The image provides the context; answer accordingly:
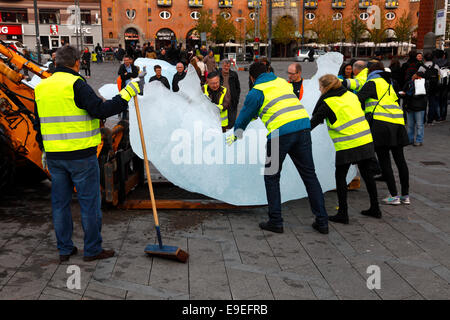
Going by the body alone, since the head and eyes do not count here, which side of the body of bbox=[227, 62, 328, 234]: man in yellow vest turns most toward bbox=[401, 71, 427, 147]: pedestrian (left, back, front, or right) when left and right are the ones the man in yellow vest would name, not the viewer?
right

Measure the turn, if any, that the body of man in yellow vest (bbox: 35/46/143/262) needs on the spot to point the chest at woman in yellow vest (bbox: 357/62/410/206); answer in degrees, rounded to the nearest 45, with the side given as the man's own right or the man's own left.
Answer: approximately 45° to the man's own right

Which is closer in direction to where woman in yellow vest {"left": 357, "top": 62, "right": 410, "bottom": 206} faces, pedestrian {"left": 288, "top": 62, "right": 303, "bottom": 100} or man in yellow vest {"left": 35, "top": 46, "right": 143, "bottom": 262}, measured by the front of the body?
the pedestrian

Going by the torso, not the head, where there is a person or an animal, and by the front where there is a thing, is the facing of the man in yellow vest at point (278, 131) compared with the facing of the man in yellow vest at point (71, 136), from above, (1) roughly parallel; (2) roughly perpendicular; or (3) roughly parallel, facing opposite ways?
roughly perpendicular

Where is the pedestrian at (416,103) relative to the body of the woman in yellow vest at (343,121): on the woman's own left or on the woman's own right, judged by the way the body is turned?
on the woman's own right

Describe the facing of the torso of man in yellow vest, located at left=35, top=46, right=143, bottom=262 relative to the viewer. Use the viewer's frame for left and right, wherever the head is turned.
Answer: facing away from the viewer and to the right of the viewer

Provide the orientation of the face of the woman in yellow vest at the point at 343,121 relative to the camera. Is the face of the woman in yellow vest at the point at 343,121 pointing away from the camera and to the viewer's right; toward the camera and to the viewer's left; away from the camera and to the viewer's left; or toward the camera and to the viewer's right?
away from the camera and to the viewer's left

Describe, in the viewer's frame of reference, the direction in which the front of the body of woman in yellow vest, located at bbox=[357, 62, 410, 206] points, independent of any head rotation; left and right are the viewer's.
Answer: facing away from the viewer and to the left of the viewer

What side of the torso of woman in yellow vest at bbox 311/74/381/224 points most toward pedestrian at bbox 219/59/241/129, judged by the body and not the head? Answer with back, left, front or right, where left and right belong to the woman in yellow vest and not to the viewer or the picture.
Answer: front

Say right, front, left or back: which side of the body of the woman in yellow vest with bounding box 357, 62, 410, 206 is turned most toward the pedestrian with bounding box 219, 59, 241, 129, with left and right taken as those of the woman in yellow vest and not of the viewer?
front
